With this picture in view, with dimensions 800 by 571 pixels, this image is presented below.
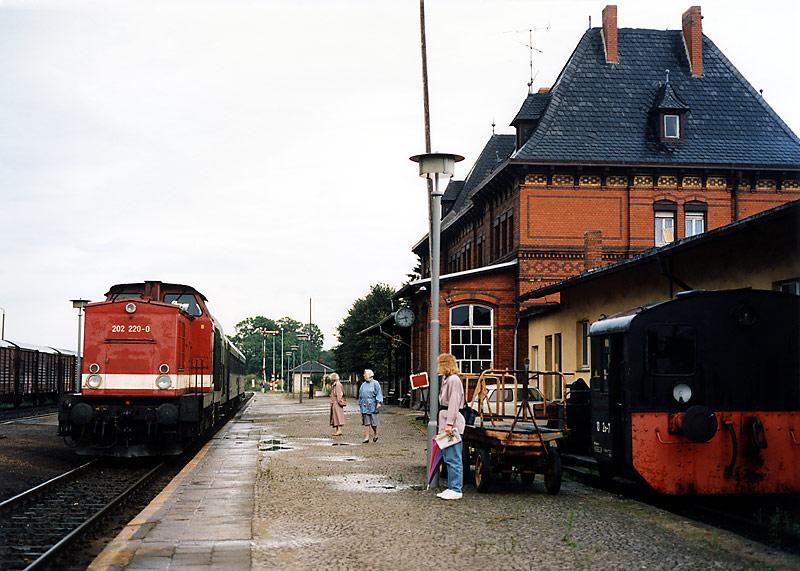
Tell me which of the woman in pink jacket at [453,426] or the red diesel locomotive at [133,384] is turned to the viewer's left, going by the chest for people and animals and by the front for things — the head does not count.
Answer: the woman in pink jacket

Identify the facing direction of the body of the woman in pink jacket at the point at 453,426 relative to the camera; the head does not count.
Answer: to the viewer's left

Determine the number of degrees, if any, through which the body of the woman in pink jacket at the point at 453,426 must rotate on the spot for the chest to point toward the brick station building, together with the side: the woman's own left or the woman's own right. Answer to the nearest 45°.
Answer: approximately 90° to the woman's own right

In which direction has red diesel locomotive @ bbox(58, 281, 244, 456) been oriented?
toward the camera

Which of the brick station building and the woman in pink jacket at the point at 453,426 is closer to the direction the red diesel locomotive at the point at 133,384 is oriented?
the woman in pink jacket

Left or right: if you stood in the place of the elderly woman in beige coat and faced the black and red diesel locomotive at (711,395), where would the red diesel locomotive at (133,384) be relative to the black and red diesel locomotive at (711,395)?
right

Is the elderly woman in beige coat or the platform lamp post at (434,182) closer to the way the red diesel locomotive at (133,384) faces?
the platform lamp post

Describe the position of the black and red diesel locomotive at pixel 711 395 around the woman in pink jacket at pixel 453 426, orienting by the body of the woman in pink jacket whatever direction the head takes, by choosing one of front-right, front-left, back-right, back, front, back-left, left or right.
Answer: back

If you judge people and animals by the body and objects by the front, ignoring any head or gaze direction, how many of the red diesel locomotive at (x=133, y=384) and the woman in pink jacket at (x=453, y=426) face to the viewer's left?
1

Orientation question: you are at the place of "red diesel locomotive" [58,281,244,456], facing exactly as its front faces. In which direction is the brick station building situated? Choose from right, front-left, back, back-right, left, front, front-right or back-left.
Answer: back-left

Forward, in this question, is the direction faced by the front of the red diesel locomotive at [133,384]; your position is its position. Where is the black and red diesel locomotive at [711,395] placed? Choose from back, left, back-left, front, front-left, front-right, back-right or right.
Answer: front-left

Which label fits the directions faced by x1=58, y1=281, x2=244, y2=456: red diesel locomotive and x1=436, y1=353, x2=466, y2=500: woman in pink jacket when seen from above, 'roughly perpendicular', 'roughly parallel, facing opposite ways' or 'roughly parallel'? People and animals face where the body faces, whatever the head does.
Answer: roughly perpendicular
